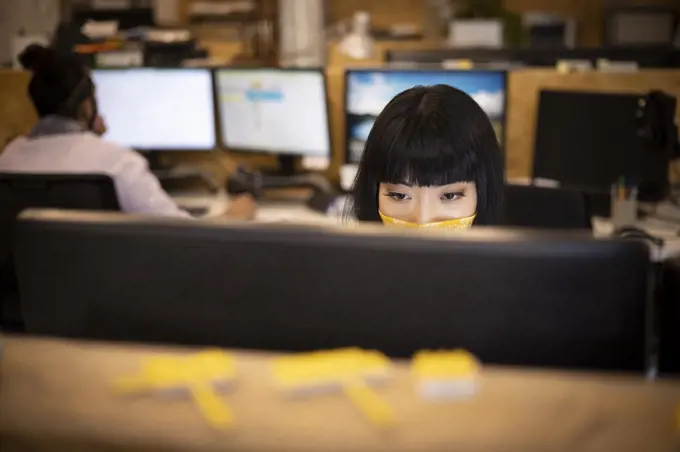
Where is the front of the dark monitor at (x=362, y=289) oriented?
away from the camera

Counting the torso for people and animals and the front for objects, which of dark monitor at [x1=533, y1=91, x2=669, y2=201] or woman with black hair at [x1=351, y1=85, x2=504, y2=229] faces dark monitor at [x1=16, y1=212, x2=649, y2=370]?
the woman with black hair

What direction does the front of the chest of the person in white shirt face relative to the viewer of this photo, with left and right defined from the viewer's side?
facing away from the viewer and to the right of the viewer

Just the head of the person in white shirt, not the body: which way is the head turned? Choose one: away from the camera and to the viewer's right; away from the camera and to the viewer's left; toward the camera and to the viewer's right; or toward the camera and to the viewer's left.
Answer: away from the camera and to the viewer's right

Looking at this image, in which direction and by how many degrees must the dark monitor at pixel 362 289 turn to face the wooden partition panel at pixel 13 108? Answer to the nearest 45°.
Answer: approximately 45° to its left

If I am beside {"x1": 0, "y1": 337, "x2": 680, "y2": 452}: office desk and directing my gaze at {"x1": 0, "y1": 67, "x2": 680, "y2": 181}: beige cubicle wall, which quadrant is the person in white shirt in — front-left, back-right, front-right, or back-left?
front-left

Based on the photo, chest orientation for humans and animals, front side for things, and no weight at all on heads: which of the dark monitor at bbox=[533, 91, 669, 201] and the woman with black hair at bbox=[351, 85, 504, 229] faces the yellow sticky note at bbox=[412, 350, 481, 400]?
the woman with black hair

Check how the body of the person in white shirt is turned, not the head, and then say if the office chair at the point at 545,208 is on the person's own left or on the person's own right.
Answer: on the person's own right

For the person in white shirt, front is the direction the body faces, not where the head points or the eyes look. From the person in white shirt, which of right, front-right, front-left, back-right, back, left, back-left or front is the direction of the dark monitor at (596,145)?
front-right

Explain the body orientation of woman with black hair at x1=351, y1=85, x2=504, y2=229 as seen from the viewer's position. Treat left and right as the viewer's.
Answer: facing the viewer
